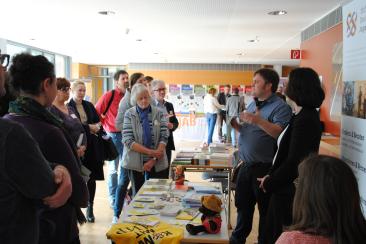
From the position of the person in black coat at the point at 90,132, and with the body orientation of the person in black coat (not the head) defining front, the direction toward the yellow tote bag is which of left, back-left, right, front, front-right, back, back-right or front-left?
front-right

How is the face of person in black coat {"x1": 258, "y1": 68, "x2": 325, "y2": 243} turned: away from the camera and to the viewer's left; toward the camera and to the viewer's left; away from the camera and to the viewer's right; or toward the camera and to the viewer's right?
away from the camera and to the viewer's left

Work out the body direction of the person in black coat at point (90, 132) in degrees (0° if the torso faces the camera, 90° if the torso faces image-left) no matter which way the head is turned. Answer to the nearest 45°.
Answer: approximately 315°

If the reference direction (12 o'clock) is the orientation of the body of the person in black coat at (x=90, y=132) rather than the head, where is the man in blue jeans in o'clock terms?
The man in blue jeans is roughly at 8 o'clock from the person in black coat.

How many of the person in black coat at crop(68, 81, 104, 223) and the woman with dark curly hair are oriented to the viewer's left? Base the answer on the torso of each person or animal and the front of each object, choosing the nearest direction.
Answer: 0

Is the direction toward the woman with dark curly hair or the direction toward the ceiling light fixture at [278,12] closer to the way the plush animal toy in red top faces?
the woman with dark curly hair
